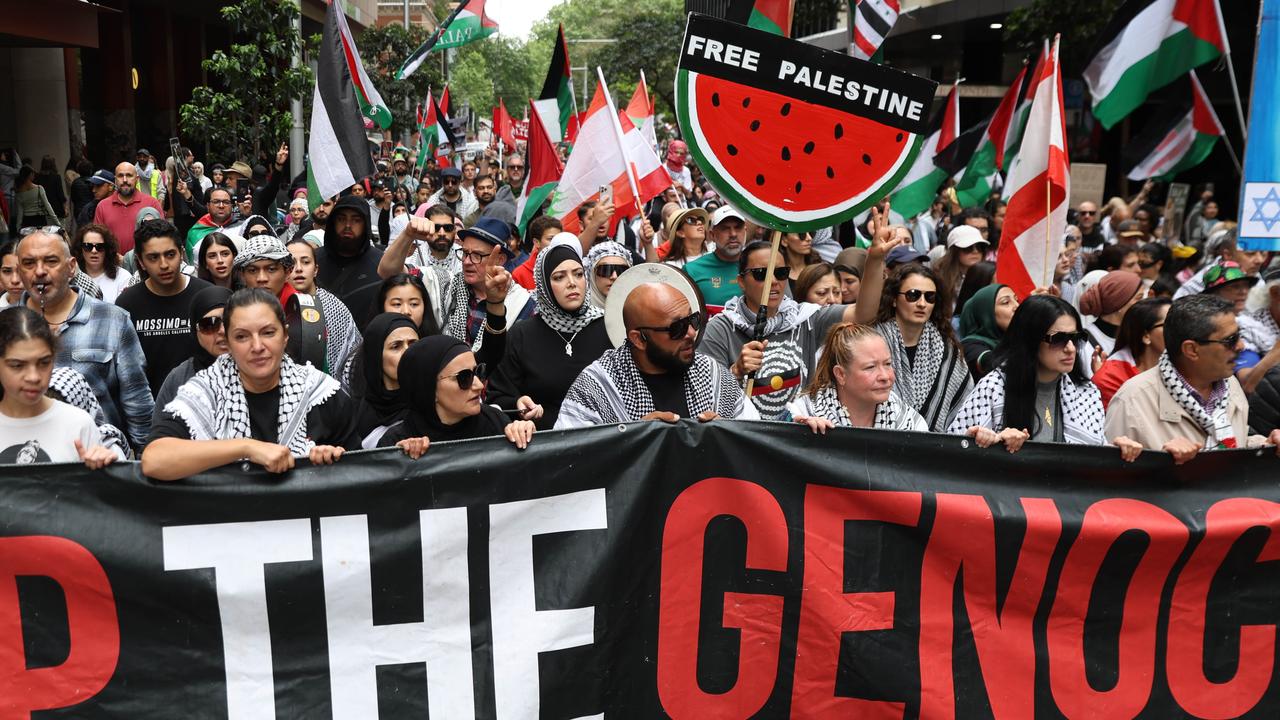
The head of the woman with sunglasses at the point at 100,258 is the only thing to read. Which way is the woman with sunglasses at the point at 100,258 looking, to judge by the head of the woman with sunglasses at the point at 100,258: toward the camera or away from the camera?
toward the camera

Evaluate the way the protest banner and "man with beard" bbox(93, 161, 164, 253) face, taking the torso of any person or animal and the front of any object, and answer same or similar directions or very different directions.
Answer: same or similar directions

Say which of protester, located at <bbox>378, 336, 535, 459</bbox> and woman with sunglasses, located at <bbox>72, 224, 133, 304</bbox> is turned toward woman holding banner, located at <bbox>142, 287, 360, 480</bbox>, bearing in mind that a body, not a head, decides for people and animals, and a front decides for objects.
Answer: the woman with sunglasses

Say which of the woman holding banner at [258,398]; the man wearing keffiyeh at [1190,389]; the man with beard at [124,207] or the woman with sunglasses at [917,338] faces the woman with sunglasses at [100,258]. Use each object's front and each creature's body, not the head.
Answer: the man with beard

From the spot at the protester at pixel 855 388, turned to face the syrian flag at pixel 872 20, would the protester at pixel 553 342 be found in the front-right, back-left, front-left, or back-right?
front-left

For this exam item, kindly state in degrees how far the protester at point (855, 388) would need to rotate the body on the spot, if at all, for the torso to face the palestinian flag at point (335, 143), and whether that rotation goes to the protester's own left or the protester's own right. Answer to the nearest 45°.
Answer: approximately 180°

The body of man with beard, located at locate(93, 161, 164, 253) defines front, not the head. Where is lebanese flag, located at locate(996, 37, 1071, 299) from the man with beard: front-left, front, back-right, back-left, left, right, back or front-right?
front-left

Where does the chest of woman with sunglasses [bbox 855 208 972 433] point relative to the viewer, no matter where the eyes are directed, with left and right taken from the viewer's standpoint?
facing the viewer

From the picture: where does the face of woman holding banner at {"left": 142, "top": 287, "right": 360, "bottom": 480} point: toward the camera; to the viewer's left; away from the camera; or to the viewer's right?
toward the camera

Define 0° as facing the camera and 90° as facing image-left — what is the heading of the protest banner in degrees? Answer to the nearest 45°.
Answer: approximately 0°

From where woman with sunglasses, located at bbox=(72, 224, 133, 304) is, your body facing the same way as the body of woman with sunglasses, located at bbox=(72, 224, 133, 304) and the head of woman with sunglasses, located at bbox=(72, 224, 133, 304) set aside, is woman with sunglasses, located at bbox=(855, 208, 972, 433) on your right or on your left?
on your left

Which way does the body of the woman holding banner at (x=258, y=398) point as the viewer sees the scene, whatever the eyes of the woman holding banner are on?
toward the camera

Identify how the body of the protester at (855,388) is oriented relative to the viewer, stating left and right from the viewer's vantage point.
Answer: facing the viewer and to the right of the viewer

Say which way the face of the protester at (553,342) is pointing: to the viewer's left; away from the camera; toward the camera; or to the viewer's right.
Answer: toward the camera

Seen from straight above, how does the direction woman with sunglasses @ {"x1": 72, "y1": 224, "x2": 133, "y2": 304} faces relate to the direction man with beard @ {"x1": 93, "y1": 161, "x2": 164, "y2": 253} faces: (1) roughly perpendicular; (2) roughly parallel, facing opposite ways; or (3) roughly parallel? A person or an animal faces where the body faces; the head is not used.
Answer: roughly parallel

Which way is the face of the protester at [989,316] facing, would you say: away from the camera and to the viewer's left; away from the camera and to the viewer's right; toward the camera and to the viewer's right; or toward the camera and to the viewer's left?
toward the camera and to the viewer's right
